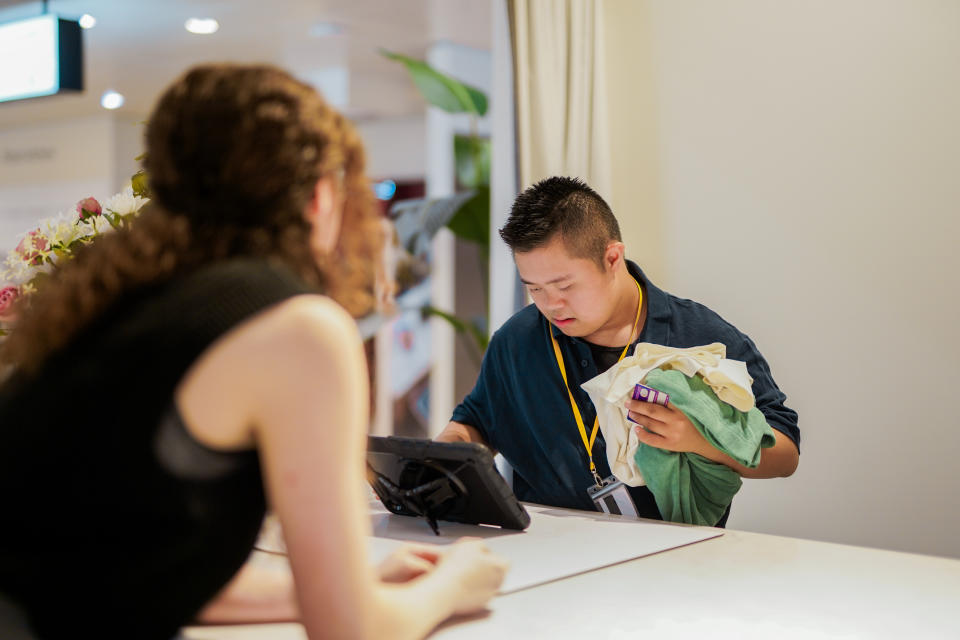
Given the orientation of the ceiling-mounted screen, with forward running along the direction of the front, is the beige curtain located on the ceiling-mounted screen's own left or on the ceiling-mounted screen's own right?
on the ceiling-mounted screen's own left

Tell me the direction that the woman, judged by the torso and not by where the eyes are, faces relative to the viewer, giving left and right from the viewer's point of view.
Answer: facing away from the viewer and to the right of the viewer

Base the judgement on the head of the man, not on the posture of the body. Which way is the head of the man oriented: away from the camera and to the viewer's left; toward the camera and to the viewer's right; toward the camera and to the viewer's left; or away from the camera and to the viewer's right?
toward the camera and to the viewer's left

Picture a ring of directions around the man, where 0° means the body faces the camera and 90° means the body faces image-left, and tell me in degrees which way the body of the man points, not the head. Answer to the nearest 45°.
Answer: approximately 45°

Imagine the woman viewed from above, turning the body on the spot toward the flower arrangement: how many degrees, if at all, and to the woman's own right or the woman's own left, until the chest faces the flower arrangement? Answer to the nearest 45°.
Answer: approximately 45° to the woman's own left

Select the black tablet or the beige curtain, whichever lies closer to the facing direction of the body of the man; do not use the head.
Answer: the black tablet

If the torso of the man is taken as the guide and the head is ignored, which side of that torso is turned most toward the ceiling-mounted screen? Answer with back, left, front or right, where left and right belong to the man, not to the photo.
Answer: right

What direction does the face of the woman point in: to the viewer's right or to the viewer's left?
to the viewer's right

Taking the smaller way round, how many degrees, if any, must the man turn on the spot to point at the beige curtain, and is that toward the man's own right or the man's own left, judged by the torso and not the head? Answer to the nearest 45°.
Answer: approximately 135° to the man's own right

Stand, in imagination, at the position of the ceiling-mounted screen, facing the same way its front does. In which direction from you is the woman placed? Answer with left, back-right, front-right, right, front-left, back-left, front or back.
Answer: front-left
